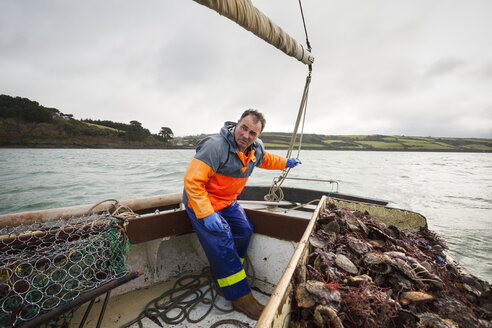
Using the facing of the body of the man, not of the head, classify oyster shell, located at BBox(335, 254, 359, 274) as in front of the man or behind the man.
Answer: in front

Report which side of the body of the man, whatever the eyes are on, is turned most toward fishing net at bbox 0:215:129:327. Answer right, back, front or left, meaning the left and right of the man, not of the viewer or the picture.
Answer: right

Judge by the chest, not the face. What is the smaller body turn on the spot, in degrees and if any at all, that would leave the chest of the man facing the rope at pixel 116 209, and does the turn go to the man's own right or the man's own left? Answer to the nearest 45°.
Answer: approximately 135° to the man's own right
